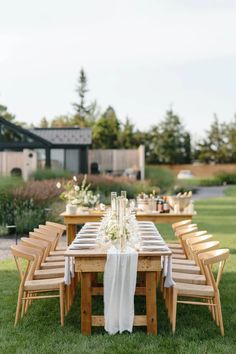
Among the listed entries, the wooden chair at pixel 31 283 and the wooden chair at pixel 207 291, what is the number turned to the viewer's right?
1

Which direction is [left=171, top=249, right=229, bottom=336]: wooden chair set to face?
to the viewer's left

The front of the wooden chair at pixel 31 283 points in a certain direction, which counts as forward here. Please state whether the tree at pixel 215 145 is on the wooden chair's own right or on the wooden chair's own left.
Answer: on the wooden chair's own left

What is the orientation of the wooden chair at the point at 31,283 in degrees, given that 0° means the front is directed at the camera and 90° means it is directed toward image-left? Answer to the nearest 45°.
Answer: approximately 270°

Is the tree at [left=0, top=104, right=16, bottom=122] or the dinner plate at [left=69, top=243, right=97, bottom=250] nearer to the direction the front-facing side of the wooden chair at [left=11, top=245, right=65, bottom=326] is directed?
the dinner plate

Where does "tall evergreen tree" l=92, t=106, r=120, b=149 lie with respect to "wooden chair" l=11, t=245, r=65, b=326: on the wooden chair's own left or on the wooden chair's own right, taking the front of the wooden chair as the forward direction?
on the wooden chair's own left

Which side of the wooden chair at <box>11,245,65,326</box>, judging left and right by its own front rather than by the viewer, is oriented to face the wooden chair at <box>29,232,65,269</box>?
left
